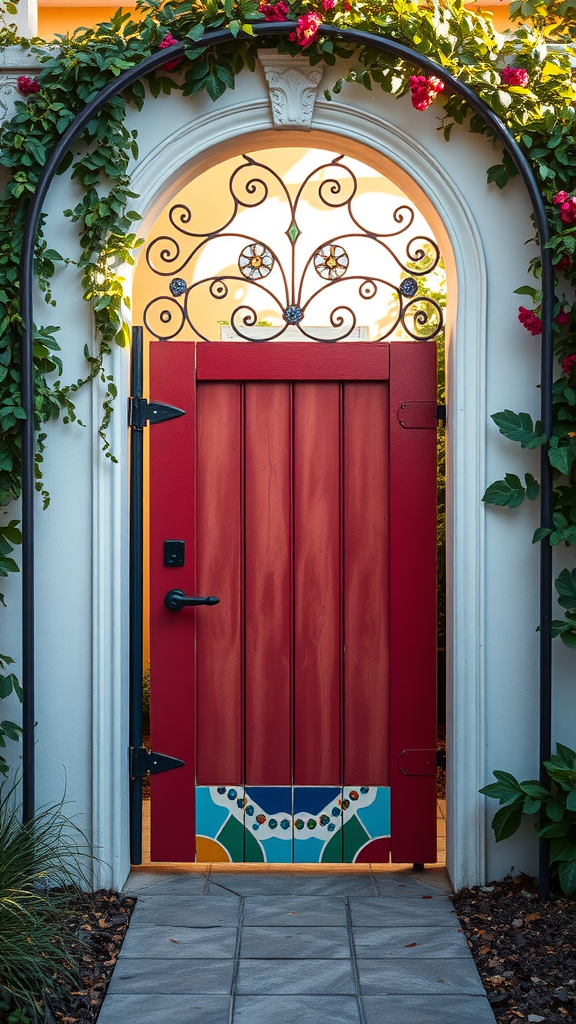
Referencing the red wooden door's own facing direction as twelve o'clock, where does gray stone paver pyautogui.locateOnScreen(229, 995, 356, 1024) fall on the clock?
The gray stone paver is roughly at 12 o'clock from the red wooden door.

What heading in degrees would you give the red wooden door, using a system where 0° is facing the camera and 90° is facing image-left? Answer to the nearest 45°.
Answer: approximately 0°

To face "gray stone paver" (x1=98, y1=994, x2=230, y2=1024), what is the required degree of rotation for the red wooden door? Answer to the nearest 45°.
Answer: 0° — it already faces it
